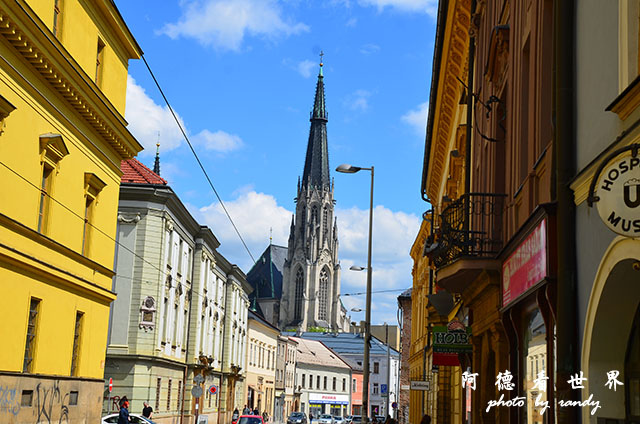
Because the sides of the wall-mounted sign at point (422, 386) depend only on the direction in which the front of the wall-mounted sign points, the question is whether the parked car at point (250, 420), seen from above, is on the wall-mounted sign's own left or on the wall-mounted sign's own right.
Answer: on the wall-mounted sign's own right

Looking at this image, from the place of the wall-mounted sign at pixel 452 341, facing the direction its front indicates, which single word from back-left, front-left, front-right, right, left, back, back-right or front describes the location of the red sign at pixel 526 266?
front

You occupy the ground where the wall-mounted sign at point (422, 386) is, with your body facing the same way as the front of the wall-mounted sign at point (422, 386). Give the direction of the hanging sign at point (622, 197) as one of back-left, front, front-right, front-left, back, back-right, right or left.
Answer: front

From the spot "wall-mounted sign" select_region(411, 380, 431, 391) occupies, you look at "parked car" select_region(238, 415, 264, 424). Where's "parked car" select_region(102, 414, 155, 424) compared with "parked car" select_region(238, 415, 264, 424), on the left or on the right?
left

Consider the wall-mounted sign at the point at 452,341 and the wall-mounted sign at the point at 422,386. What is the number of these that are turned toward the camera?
2

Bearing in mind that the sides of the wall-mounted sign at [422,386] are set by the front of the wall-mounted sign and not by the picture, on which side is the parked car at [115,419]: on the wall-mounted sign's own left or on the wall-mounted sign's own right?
on the wall-mounted sign's own right

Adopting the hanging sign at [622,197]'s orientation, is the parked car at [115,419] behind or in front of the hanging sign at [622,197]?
behind

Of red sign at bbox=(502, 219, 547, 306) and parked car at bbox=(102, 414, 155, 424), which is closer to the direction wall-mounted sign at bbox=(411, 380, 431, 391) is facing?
the red sign

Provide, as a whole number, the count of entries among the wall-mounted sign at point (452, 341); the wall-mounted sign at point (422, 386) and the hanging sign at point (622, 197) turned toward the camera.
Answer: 3

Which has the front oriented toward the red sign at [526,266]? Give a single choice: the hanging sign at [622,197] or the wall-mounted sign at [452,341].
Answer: the wall-mounted sign

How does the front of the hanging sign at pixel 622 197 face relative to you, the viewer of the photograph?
facing the viewer

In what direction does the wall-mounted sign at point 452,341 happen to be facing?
toward the camera

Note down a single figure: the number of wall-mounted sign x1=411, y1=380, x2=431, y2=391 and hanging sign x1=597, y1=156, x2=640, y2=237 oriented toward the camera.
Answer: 2

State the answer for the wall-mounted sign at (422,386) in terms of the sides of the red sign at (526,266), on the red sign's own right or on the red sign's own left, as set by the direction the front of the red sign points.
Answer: on the red sign's own right
